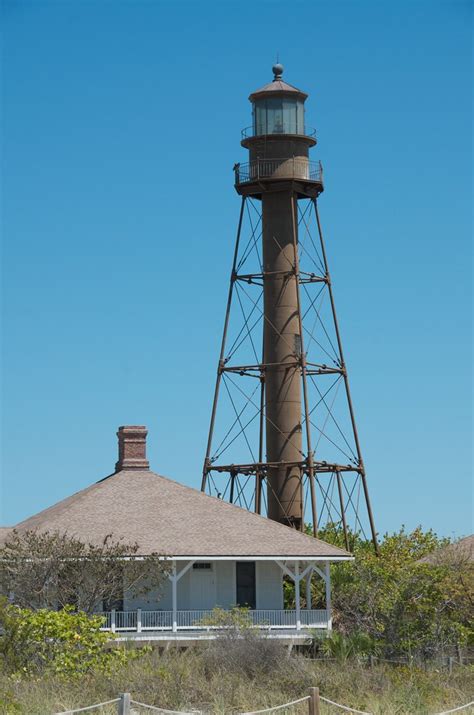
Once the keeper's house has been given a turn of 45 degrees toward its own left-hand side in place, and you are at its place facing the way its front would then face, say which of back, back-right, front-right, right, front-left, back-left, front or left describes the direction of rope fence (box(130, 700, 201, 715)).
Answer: front-right

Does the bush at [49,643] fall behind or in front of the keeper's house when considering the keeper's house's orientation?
in front

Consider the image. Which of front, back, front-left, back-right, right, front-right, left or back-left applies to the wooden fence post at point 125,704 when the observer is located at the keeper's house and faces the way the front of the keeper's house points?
front

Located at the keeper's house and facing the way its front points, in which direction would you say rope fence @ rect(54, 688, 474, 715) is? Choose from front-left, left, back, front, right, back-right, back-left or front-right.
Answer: front

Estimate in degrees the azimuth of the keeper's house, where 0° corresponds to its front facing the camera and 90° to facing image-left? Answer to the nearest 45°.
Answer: approximately 0°

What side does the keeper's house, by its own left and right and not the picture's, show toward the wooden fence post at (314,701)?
front
